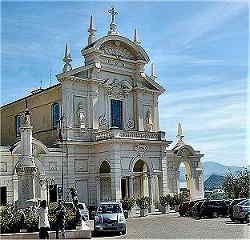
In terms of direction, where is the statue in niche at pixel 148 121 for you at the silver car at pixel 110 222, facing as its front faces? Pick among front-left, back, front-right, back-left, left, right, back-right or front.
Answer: back

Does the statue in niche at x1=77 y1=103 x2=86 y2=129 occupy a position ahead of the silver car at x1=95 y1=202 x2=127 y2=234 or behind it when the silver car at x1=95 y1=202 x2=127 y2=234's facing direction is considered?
behind

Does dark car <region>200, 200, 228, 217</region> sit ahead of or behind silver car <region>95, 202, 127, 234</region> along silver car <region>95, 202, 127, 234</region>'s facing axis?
behind

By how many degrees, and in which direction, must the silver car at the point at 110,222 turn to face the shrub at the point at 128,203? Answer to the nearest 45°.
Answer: approximately 180°

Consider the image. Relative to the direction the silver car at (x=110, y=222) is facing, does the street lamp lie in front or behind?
behind

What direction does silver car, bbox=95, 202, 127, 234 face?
toward the camera

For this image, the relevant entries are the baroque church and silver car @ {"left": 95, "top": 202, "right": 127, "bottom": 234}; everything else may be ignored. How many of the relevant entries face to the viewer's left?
0

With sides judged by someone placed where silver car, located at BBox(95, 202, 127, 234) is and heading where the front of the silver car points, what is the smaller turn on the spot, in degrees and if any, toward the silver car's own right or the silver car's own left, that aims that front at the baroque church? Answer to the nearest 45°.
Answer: approximately 180°

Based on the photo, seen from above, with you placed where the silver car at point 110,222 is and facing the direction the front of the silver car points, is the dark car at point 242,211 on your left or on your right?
on your left

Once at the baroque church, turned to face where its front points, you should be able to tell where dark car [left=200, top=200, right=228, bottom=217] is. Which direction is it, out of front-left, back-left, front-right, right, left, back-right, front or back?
front
